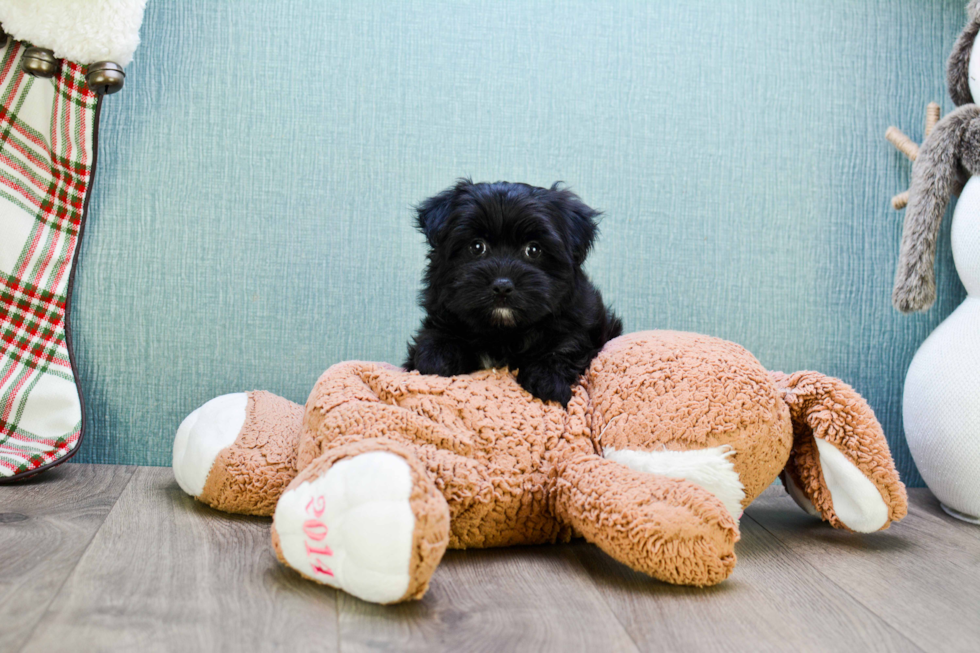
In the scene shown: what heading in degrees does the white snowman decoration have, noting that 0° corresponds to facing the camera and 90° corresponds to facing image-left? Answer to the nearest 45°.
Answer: approximately 0°

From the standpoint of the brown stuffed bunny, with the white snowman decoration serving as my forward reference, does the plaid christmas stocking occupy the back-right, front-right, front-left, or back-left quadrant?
back-left

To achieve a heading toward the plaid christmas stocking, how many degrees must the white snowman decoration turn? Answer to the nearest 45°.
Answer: approximately 45° to its right
